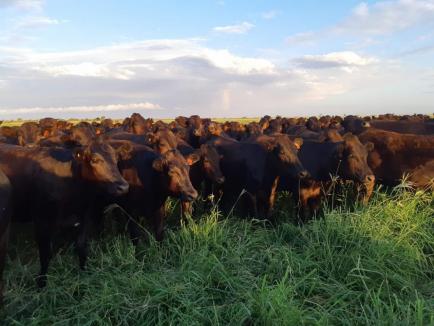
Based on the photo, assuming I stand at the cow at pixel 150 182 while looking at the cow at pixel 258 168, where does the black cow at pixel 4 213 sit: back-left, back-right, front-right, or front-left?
back-right

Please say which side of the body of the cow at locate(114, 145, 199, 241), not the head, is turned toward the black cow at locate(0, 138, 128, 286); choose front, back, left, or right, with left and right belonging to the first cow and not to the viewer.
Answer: right

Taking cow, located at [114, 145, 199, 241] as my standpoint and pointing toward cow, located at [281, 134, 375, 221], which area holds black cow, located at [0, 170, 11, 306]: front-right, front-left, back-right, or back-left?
back-right

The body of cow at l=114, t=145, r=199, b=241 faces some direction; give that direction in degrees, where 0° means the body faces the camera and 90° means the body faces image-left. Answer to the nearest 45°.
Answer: approximately 315°

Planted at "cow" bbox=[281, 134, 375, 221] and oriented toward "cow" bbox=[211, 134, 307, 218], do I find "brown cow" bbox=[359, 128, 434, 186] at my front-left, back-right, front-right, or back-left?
back-right

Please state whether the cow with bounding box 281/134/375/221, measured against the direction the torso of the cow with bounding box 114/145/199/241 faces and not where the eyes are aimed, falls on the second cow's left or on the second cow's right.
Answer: on the second cow's left

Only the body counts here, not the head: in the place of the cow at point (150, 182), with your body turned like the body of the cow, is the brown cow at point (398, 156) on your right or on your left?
on your left

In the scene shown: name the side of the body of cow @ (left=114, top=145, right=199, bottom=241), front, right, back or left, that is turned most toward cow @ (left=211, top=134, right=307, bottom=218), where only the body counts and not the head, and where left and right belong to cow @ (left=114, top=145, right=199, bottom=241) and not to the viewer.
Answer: left

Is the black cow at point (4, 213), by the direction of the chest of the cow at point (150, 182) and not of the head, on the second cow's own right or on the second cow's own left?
on the second cow's own right
